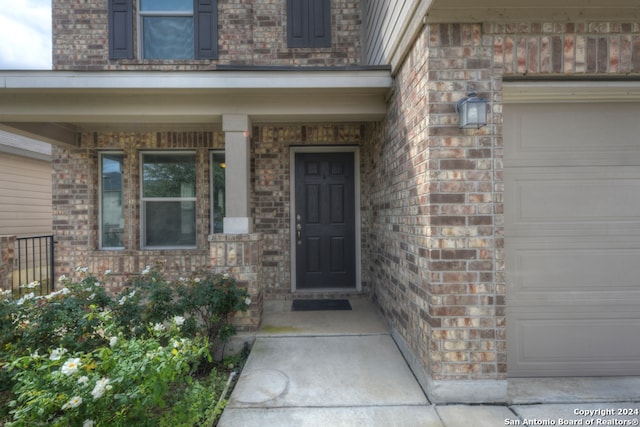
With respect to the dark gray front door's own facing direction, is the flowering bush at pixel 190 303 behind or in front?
in front

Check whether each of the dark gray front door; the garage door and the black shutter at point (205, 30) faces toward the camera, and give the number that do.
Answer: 3

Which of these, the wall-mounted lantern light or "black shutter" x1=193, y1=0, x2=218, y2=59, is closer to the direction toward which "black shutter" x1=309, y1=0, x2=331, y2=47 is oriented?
the wall-mounted lantern light

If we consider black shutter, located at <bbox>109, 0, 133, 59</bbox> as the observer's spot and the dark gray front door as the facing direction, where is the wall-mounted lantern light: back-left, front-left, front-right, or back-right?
front-right

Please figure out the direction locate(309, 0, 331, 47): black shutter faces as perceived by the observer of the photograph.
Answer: facing the viewer

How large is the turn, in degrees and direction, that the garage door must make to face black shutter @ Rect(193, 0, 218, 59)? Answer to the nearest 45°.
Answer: approximately 90° to its right

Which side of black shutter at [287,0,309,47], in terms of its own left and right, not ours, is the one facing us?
front

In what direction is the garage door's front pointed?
toward the camera

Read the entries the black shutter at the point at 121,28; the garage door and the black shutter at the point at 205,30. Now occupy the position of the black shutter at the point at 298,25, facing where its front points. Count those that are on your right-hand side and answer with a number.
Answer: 2

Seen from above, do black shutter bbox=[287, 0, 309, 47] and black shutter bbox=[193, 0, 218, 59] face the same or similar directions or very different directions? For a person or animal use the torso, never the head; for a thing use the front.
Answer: same or similar directions

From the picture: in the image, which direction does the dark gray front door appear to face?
toward the camera

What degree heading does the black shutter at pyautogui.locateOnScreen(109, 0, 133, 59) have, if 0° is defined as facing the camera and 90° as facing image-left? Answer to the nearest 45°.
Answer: approximately 0°

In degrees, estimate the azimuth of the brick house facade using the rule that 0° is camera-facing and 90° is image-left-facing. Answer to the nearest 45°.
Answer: approximately 0°

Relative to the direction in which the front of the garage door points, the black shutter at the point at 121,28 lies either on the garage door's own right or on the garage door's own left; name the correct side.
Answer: on the garage door's own right

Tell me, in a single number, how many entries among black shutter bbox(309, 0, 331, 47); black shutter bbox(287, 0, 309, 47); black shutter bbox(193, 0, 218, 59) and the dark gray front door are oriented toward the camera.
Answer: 4
